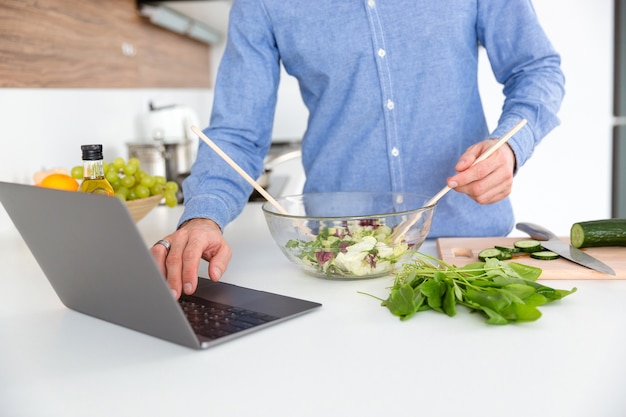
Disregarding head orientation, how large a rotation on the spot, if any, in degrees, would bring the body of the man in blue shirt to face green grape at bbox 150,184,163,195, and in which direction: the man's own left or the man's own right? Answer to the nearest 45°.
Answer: approximately 90° to the man's own right

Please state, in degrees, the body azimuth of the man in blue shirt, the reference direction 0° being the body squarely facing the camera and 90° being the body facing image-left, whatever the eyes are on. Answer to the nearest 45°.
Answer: approximately 0°

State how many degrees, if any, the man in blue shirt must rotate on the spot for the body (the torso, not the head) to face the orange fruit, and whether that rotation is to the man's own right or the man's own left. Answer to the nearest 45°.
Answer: approximately 90° to the man's own right

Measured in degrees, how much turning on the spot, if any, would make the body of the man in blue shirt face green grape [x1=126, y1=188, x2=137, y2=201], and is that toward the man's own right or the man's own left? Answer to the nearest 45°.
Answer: approximately 90° to the man's own right

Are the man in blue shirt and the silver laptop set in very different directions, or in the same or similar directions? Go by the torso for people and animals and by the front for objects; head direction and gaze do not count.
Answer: very different directions

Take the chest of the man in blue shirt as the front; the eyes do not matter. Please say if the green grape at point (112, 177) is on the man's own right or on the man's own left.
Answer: on the man's own right

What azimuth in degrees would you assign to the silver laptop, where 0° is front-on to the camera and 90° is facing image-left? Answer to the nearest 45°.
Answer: approximately 225°

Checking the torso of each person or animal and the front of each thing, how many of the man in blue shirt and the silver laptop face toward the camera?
1
